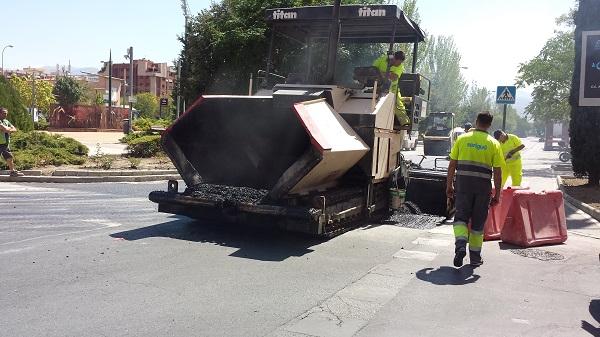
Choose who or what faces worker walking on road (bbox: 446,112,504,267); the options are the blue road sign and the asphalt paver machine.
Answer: the blue road sign

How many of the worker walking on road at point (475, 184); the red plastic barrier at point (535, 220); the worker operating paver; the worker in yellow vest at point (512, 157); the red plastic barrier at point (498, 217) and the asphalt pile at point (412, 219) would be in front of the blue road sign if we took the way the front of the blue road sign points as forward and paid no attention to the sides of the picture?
6

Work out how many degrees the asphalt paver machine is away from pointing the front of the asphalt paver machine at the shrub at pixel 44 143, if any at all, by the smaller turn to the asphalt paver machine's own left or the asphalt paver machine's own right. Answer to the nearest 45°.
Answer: approximately 90° to the asphalt paver machine's own right

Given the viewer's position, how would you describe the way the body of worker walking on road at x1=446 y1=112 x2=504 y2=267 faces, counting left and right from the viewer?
facing away from the viewer

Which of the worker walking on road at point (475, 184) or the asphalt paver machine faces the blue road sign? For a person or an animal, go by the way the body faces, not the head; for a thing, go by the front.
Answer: the worker walking on road

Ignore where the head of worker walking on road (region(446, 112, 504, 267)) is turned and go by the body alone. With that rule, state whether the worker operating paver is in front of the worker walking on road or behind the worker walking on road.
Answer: in front

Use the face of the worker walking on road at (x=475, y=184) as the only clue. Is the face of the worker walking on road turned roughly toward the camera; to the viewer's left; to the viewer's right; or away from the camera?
away from the camera

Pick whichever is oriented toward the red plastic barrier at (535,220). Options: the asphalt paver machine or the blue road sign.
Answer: the blue road sign

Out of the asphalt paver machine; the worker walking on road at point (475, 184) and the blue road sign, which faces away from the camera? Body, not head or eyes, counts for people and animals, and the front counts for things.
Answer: the worker walking on road

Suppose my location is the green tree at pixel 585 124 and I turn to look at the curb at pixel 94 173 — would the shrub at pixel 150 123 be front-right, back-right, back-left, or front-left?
front-right

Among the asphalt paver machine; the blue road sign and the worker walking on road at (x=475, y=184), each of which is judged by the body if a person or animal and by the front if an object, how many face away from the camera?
1

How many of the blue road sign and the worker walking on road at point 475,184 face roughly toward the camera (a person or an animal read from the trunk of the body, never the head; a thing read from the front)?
1

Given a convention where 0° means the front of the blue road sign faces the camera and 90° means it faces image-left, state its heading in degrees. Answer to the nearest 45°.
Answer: approximately 0°

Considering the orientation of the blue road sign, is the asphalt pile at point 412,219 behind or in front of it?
in front

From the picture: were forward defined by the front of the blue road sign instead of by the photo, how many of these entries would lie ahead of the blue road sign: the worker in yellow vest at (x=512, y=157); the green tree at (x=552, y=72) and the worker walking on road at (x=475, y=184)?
2

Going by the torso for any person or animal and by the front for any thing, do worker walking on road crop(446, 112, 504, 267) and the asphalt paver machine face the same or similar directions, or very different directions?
very different directions

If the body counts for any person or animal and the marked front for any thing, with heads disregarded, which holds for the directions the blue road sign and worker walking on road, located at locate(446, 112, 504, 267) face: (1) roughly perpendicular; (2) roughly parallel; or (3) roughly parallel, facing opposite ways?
roughly parallel, facing opposite ways
